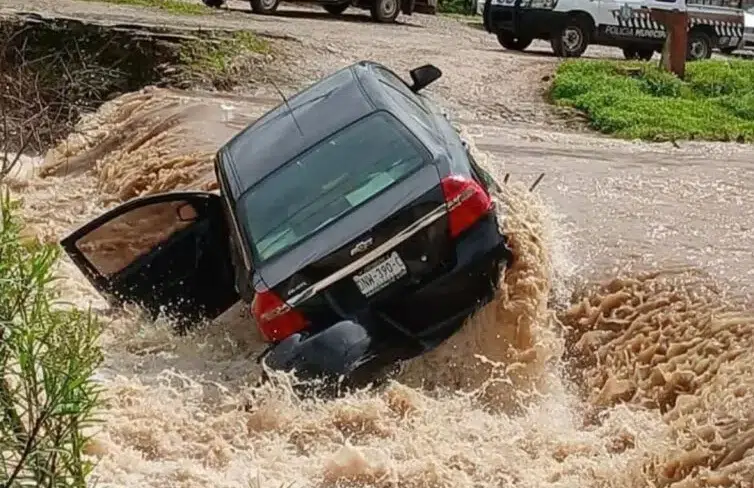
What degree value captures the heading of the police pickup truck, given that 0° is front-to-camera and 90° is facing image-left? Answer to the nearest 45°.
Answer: approximately 45°

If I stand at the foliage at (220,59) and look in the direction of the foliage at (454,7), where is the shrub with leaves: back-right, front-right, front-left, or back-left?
back-right

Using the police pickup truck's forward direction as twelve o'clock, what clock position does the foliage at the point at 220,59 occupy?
The foliage is roughly at 12 o'clock from the police pickup truck.

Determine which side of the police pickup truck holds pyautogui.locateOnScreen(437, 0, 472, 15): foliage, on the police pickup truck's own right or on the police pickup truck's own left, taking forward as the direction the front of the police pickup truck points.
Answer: on the police pickup truck's own right

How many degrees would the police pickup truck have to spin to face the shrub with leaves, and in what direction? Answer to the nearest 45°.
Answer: approximately 45° to its left

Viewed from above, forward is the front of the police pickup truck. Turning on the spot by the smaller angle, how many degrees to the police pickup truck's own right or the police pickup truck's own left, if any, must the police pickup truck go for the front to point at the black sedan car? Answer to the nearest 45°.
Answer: approximately 45° to the police pickup truck's own left
